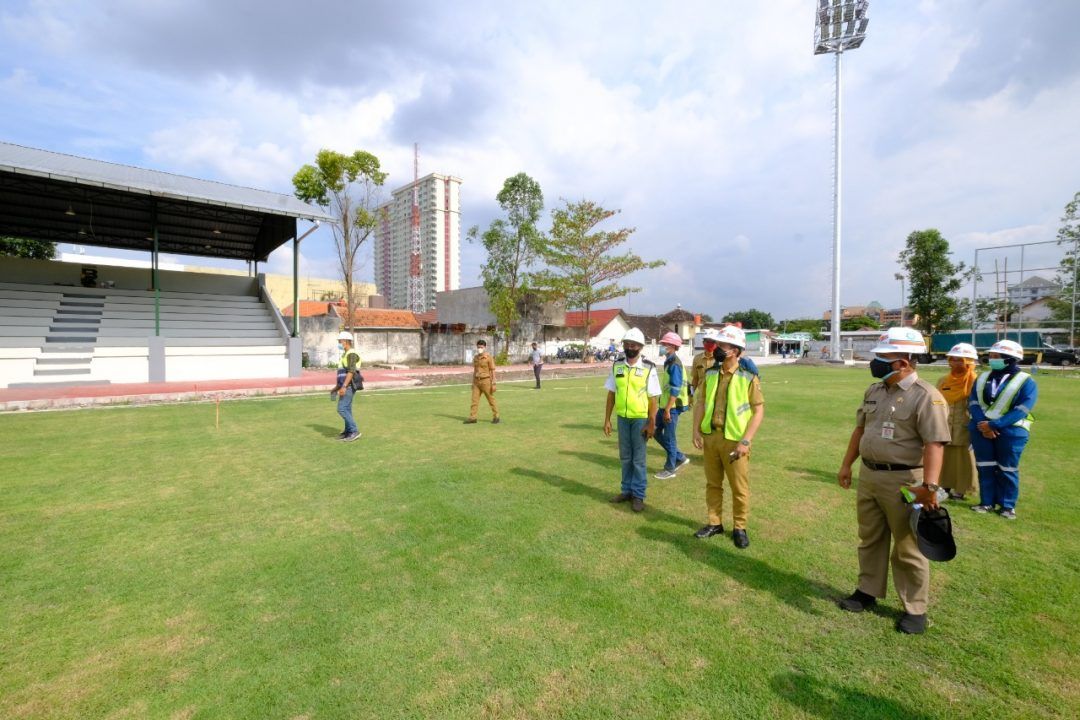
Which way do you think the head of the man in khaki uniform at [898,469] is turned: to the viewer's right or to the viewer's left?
to the viewer's left

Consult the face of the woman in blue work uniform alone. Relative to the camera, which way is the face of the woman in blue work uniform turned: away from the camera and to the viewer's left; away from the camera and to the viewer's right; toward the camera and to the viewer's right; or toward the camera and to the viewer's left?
toward the camera and to the viewer's left

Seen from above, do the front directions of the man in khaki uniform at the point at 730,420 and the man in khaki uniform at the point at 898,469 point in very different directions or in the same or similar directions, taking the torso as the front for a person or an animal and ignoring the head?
same or similar directions

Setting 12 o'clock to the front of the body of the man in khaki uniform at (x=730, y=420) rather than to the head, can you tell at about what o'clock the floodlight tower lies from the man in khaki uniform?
The floodlight tower is roughly at 5 o'clock from the man in khaki uniform.

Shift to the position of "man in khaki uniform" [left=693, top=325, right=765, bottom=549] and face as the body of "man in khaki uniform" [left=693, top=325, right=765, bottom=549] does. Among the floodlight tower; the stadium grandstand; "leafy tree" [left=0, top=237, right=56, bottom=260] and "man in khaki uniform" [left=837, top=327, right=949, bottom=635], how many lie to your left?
1

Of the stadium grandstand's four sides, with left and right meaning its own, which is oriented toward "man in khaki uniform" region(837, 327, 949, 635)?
front

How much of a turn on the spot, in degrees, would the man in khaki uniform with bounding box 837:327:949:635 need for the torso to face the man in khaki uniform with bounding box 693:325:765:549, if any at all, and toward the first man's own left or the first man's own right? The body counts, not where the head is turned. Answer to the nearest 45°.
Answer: approximately 90° to the first man's own right

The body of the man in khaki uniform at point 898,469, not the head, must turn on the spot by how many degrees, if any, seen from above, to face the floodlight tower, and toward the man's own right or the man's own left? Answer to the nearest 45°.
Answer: approximately 135° to the man's own right

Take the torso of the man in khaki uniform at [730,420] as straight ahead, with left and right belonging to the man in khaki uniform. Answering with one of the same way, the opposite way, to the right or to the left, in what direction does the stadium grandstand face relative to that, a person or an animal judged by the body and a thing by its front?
to the left

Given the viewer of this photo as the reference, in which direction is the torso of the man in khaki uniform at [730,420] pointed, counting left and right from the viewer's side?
facing the viewer and to the left of the viewer

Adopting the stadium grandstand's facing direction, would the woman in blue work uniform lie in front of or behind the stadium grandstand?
in front

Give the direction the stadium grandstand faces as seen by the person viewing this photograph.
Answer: facing the viewer

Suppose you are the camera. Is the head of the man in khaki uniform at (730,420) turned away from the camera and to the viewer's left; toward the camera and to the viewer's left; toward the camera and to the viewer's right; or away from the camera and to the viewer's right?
toward the camera and to the viewer's left
